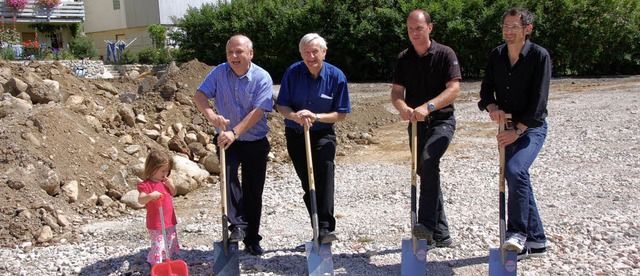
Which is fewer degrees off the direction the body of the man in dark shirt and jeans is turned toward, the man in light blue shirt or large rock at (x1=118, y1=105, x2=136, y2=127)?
the man in light blue shirt

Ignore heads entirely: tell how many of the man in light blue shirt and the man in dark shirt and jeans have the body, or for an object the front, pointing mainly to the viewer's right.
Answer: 0

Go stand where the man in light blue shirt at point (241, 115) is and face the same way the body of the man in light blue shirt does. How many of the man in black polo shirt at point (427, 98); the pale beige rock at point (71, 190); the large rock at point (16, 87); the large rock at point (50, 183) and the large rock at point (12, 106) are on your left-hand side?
1

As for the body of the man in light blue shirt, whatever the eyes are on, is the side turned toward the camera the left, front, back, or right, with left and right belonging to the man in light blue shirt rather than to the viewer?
front

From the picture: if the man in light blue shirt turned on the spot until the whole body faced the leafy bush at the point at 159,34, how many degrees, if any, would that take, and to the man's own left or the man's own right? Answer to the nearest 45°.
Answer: approximately 180°

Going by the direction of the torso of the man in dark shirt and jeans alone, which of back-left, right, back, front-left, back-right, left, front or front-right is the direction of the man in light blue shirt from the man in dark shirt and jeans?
front-right

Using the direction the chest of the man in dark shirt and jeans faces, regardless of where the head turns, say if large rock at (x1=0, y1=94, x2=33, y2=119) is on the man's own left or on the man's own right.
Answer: on the man's own right

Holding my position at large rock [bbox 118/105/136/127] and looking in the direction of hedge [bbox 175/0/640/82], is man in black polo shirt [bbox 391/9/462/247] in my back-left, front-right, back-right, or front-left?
back-right

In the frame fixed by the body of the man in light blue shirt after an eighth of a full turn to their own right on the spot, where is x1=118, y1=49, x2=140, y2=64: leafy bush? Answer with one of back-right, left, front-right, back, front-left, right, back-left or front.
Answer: back-right

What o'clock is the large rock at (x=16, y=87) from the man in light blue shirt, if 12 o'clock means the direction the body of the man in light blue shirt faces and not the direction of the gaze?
The large rock is roughly at 5 o'clock from the man in light blue shirt.

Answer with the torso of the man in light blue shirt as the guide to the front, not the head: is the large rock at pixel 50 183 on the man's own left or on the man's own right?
on the man's own right

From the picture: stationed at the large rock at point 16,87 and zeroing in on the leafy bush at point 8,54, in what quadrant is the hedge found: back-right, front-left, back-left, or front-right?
front-right

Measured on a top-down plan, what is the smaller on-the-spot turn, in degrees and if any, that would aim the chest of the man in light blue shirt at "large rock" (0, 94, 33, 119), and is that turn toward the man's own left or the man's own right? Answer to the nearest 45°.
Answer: approximately 135° to the man's own right

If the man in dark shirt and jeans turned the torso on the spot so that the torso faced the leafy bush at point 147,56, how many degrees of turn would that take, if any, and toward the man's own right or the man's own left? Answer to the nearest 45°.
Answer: approximately 90° to the man's own right

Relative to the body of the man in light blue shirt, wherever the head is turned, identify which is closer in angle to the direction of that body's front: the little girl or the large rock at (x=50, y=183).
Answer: the little girl

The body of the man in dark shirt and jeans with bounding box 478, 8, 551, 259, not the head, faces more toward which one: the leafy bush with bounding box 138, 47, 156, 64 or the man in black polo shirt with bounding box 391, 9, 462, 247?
the man in black polo shirt

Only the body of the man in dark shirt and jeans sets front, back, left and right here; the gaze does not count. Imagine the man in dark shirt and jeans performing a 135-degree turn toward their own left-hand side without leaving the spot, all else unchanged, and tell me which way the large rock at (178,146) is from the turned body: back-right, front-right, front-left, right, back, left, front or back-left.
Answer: back-left

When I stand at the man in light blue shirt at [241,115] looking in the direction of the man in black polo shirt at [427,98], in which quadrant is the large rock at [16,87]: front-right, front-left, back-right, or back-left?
back-left

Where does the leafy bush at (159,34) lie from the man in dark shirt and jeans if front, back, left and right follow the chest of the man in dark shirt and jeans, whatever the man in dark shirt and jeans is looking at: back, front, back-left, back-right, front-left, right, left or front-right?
right

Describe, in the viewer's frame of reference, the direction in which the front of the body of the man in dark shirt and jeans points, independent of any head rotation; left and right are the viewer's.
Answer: facing the viewer and to the left of the viewer
